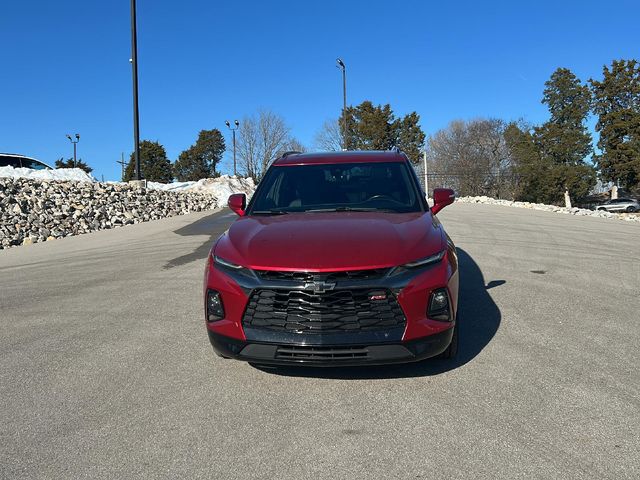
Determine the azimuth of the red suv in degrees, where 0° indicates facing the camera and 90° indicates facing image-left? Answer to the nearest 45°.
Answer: approximately 0°

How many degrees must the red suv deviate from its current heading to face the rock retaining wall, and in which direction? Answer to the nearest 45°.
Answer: approximately 135° to its right

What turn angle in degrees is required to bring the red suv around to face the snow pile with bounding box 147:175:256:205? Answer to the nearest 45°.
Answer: approximately 180°

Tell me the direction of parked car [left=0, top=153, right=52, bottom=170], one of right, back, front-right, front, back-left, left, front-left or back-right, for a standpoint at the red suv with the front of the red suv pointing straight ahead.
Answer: back-right
